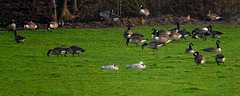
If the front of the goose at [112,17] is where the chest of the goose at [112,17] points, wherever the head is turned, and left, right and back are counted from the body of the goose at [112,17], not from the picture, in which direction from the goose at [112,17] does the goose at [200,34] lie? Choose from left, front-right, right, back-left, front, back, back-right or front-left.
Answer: back-left

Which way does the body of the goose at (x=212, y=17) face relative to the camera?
to the viewer's left

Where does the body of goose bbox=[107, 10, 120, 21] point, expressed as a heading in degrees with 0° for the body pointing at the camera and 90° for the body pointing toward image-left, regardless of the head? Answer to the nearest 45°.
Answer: approximately 90°

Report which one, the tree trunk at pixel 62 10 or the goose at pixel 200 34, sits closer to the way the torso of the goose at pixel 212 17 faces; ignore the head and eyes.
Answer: the tree trunk
